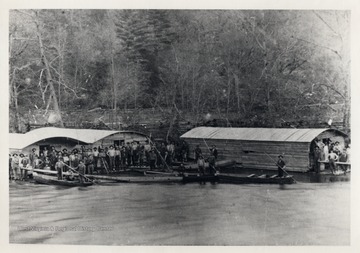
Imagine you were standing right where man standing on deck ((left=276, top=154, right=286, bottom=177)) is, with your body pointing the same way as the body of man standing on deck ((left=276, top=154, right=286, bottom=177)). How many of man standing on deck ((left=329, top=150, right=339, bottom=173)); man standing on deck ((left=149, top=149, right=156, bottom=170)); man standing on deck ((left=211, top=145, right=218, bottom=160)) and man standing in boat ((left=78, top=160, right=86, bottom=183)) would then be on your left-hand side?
1

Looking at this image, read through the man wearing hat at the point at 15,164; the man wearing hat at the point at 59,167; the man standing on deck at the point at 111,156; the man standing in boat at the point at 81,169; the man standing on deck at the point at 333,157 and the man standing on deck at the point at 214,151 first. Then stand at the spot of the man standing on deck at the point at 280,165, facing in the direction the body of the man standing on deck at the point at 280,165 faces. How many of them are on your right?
5

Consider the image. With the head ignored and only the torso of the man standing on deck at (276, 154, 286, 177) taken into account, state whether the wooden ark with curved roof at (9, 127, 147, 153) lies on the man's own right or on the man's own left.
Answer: on the man's own right

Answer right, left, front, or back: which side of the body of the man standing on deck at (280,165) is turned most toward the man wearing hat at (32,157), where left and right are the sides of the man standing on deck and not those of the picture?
right

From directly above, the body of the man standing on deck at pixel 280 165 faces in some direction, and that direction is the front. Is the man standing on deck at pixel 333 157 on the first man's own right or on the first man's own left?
on the first man's own left

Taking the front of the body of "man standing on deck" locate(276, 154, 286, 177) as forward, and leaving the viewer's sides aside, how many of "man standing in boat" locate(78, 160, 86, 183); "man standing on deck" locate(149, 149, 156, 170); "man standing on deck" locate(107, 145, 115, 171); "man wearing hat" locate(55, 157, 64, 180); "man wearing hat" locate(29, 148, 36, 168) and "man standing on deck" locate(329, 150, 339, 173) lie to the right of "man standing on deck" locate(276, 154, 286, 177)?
5

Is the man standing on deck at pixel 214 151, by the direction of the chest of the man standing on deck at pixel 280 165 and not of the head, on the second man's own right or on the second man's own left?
on the second man's own right

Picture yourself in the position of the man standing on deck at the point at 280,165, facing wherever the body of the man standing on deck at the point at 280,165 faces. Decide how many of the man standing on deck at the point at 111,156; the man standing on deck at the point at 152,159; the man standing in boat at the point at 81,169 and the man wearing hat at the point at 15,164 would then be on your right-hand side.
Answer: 4

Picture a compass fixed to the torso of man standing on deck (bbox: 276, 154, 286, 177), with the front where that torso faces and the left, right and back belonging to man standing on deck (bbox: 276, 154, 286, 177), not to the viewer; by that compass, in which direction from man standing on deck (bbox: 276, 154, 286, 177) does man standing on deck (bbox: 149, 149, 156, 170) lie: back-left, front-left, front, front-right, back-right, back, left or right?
right

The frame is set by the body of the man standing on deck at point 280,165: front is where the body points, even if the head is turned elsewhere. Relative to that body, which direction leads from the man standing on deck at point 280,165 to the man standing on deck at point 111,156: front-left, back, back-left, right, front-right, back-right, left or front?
right

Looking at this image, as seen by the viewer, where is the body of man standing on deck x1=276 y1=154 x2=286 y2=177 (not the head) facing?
toward the camera

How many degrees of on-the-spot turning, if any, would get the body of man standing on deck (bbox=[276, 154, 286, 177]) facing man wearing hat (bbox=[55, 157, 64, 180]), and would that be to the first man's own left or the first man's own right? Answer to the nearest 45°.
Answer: approximately 90° to the first man's own right
